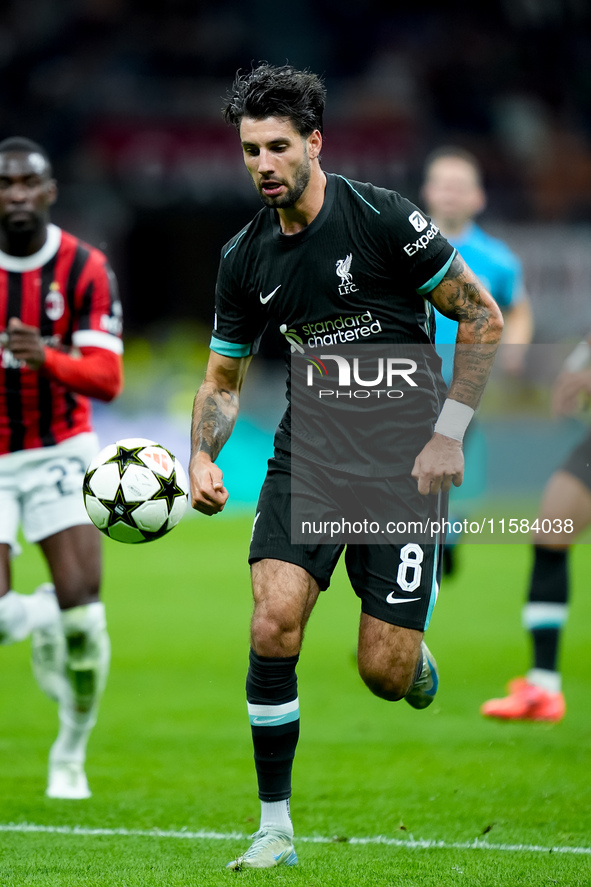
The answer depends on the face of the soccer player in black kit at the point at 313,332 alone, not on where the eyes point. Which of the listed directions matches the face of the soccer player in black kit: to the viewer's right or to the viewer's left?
to the viewer's left

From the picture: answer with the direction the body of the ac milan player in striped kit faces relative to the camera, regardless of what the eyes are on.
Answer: toward the camera

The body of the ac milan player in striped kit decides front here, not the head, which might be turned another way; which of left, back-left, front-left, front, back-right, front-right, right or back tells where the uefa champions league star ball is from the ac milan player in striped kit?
front

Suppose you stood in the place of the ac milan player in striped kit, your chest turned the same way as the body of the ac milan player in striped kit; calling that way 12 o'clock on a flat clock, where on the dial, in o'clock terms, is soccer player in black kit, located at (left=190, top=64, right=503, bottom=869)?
The soccer player in black kit is roughly at 11 o'clock from the ac milan player in striped kit.

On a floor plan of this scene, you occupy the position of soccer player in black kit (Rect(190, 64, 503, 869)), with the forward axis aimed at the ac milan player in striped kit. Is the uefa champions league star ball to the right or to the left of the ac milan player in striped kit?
left
